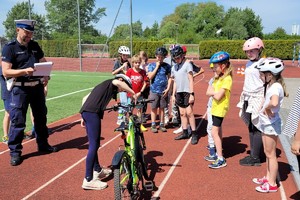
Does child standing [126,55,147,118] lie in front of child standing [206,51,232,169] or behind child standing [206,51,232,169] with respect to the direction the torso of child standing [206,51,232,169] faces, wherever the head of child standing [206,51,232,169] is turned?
in front

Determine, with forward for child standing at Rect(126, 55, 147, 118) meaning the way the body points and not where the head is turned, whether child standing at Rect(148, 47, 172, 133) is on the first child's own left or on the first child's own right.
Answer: on the first child's own left

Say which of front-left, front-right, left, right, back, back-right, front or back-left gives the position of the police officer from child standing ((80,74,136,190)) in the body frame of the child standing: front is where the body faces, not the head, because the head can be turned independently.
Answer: back-left

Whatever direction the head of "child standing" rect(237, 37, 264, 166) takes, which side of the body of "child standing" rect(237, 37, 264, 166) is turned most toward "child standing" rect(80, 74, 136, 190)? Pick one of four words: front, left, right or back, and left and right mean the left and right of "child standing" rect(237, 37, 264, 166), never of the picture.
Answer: front

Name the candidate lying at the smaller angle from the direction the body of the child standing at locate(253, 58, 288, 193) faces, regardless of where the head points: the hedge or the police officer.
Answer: the police officer

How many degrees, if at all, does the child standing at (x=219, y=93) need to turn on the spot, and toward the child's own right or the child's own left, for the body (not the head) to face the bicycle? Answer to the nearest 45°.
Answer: approximately 45° to the child's own left

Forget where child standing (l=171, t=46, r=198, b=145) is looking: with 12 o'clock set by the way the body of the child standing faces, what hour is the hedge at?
The hedge is roughly at 5 o'clock from the child standing.

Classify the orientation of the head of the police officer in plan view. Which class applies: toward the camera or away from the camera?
toward the camera

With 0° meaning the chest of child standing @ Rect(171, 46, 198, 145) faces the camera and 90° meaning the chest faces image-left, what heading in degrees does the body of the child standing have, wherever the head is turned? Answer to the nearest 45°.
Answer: approximately 45°

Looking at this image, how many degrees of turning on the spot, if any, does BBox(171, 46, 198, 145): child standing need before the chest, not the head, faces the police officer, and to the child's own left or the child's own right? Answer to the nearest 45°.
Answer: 0° — they already face them

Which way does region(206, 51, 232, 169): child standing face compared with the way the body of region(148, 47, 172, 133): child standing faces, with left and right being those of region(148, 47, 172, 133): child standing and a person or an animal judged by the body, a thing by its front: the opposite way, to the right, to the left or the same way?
to the right

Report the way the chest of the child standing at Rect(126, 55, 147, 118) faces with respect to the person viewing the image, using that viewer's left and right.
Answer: facing the viewer

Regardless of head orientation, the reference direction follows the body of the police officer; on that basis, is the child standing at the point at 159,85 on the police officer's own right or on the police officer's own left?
on the police officer's own left

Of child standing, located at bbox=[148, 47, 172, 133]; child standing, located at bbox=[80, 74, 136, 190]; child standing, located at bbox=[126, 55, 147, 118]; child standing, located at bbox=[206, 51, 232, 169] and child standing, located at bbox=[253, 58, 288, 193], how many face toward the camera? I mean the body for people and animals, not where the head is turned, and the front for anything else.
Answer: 2

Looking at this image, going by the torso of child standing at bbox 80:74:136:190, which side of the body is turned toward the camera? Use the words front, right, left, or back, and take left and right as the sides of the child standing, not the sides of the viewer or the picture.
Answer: right

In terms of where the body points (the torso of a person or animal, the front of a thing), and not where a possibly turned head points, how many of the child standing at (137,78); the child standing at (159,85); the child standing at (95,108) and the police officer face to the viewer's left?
0

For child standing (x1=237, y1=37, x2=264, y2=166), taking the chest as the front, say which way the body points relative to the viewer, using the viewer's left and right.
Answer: facing the viewer and to the left of the viewer

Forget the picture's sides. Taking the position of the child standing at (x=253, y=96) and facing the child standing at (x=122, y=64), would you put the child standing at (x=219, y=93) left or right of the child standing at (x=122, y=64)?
left

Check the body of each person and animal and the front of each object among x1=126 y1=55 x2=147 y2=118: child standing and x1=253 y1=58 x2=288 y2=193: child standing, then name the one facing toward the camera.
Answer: x1=126 y1=55 x2=147 y2=118: child standing

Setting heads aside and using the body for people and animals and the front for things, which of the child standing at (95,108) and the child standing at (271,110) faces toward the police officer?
the child standing at (271,110)

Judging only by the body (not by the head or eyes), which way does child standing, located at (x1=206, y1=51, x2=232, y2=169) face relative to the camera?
to the viewer's left

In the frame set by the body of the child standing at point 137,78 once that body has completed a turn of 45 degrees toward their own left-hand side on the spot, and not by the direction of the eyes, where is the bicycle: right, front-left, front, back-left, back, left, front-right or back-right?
front-right

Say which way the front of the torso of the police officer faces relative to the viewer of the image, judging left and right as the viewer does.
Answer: facing the viewer and to the right of the viewer
